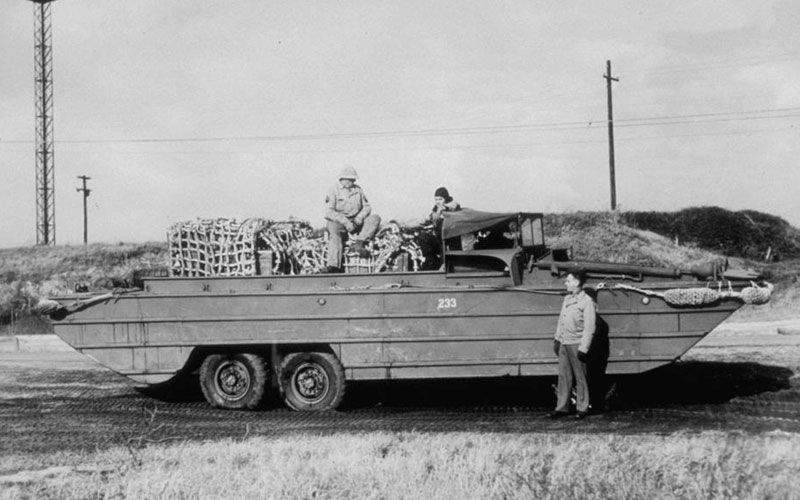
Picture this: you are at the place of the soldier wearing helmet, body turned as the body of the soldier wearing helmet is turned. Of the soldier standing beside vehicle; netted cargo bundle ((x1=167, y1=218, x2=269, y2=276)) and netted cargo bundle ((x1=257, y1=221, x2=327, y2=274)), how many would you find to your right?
2

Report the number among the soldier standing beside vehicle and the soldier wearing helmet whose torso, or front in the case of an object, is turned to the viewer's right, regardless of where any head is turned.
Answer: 0

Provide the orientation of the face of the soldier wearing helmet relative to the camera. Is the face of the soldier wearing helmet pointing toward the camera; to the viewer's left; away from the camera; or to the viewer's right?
toward the camera

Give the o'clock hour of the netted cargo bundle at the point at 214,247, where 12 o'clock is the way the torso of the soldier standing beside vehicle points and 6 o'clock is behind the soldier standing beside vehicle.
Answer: The netted cargo bundle is roughly at 2 o'clock from the soldier standing beside vehicle.

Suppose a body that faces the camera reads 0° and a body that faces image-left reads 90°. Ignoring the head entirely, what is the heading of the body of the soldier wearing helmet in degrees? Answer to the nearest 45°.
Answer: approximately 0°

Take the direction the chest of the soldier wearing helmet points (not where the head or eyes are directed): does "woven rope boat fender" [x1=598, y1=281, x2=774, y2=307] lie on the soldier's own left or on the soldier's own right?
on the soldier's own left

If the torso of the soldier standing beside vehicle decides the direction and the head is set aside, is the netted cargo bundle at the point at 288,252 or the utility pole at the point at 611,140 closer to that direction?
the netted cargo bundle

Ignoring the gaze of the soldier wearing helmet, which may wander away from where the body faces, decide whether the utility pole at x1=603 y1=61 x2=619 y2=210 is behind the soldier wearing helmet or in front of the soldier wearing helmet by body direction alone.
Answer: behind

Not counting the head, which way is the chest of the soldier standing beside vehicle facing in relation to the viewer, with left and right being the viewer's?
facing the viewer and to the left of the viewer

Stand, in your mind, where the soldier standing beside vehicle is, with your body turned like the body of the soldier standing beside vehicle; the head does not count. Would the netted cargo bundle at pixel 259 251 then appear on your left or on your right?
on your right

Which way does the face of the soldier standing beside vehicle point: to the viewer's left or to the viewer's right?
to the viewer's left

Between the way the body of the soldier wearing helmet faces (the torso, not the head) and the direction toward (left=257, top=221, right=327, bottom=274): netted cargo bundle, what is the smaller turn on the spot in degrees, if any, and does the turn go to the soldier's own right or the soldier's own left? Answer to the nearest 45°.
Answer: approximately 90° to the soldier's own right
